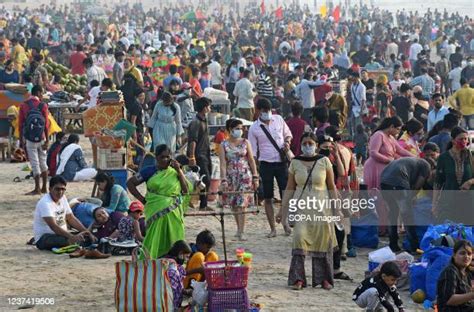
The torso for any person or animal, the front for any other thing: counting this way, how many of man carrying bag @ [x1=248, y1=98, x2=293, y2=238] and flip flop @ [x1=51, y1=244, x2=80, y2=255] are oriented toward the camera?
1

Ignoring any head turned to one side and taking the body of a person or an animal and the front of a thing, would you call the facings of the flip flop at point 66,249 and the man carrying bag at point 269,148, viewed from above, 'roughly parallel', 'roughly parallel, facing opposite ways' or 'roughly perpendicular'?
roughly perpendicular

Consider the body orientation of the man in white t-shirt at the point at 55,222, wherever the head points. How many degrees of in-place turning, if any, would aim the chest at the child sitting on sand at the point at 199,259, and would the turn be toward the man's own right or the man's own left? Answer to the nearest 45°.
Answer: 0° — they already face them

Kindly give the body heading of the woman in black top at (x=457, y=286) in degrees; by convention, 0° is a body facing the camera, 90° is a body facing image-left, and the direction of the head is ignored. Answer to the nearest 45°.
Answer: approximately 315°

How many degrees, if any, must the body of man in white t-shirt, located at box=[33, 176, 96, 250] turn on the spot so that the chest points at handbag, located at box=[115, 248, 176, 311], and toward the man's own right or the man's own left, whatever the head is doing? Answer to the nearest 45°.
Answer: approximately 45° to the man's own right
